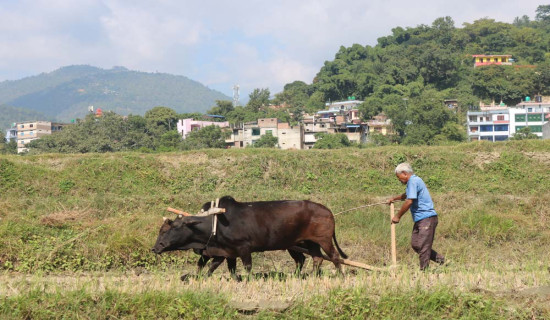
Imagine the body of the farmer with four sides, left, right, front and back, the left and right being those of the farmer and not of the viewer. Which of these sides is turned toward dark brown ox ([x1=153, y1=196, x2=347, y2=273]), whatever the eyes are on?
front

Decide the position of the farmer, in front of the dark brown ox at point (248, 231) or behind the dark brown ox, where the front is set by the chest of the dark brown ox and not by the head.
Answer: behind

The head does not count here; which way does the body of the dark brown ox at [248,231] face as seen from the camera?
to the viewer's left

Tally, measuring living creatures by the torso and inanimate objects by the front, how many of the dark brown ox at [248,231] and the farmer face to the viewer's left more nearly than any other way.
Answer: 2

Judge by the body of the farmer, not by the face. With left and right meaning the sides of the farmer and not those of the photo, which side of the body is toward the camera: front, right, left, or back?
left
